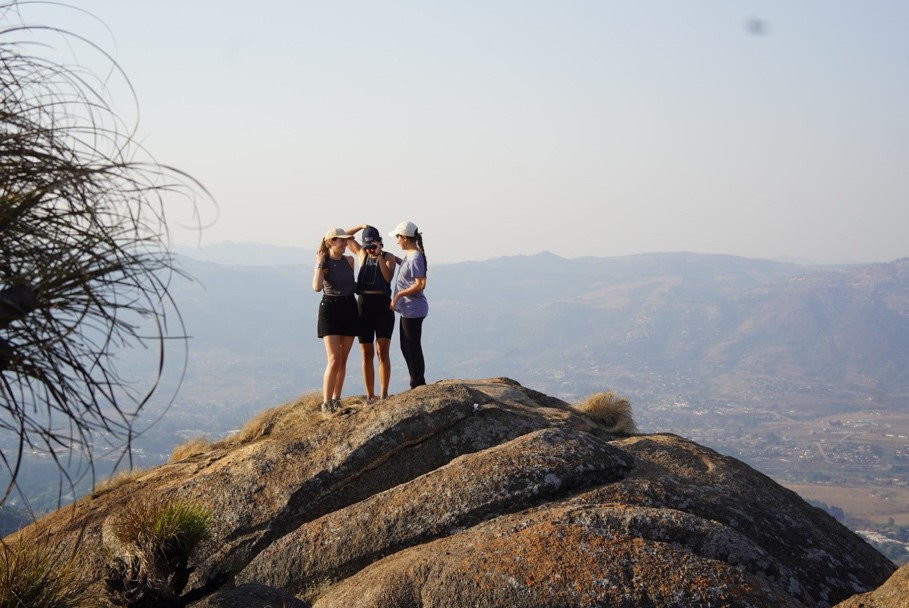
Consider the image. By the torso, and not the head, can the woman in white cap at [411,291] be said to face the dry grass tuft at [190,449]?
yes

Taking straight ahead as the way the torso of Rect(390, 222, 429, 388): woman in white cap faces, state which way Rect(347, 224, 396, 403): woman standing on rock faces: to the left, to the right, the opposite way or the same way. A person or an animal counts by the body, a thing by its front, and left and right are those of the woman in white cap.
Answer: to the left

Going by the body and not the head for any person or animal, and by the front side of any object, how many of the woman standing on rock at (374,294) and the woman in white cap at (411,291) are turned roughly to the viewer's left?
1

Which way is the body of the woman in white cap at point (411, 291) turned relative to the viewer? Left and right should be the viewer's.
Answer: facing to the left of the viewer

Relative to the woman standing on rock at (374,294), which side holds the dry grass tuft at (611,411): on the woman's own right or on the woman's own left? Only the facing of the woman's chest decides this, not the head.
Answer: on the woman's own left

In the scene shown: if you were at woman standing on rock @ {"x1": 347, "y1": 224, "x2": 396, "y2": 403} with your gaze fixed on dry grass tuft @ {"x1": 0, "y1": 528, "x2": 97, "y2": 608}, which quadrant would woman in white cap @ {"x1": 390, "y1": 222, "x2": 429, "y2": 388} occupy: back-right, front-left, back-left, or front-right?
back-left

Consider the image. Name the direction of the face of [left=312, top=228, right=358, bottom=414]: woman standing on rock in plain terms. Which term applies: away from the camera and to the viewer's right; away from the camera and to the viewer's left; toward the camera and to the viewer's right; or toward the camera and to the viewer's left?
toward the camera and to the viewer's right

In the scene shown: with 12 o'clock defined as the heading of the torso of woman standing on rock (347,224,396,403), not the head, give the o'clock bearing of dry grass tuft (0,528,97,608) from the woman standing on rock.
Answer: The dry grass tuft is roughly at 1 o'clock from the woman standing on rock.

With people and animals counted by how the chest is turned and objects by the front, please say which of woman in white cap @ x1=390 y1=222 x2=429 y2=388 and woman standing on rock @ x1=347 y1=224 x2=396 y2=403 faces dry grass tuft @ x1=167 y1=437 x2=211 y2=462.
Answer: the woman in white cap

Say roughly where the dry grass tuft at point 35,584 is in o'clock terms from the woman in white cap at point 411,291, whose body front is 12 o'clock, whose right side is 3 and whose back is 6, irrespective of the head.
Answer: The dry grass tuft is roughly at 10 o'clock from the woman in white cap.

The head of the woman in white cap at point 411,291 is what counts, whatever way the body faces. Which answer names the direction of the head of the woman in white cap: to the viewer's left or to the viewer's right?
to the viewer's left

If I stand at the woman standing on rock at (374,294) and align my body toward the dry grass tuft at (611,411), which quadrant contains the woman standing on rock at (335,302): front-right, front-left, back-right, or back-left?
back-right
